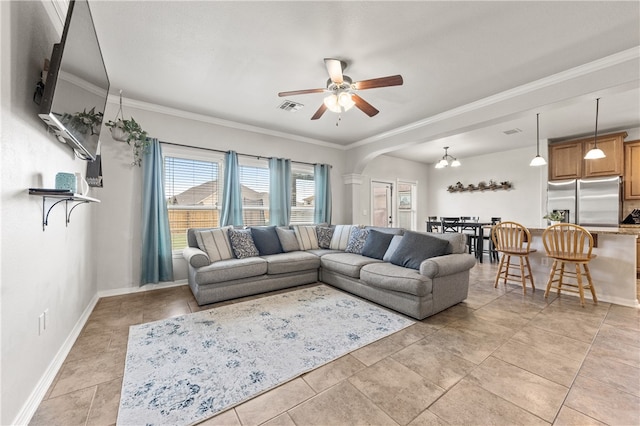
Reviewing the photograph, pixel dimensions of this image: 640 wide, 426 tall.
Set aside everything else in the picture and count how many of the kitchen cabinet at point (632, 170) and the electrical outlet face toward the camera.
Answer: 1

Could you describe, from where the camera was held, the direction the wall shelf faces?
facing to the right of the viewer

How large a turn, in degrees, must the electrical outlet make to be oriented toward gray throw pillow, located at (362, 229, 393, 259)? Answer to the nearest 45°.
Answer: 0° — it already faces it

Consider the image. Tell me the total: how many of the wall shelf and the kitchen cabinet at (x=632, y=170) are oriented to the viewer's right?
1

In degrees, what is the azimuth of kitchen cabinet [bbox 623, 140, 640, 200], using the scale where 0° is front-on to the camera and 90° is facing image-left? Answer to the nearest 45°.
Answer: approximately 0°

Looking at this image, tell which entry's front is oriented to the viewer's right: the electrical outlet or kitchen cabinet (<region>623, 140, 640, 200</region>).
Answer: the electrical outlet

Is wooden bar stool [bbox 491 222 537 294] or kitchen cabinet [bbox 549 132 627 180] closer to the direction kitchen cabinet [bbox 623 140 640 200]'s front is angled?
the wooden bar stool

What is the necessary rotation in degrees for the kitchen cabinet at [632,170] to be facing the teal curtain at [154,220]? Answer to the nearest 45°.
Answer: approximately 45° to its right

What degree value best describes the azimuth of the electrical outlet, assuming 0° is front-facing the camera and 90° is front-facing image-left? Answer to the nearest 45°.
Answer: approximately 270°

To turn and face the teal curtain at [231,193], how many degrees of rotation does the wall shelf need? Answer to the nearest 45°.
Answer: approximately 45° to its left
